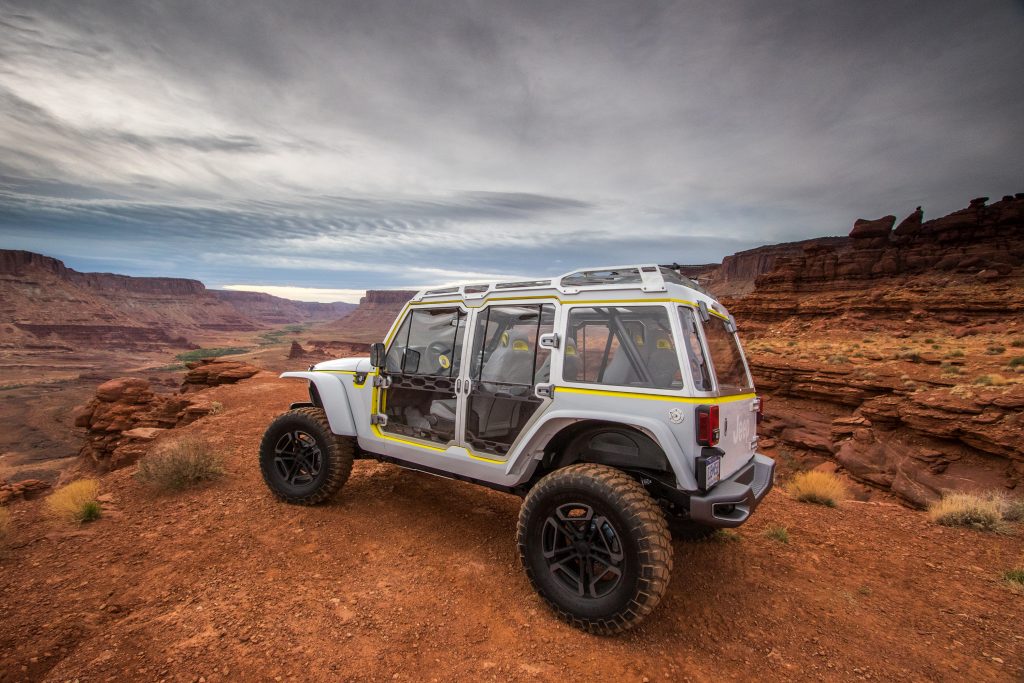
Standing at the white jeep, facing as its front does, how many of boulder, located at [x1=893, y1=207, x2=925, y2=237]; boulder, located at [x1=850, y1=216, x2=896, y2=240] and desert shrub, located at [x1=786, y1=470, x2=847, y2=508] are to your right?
3

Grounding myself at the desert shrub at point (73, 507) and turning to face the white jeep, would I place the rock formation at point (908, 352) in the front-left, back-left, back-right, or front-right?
front-left

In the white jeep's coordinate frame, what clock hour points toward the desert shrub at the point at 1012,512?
The desert shrub is roughly at 4 o'clock from the white jeep.

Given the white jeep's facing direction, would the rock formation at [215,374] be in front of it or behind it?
in front

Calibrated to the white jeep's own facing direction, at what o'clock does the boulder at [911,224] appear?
The boulder is roughly at 3 o'clock from the white jeep.

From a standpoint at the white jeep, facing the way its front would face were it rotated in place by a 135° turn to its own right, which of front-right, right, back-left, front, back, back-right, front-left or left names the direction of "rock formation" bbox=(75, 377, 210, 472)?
back-left

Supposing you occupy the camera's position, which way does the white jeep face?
facing away from the viewer and to the left of the viewer

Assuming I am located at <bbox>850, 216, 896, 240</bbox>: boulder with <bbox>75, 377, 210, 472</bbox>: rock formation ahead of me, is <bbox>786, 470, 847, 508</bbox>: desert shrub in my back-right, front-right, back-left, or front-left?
front-left

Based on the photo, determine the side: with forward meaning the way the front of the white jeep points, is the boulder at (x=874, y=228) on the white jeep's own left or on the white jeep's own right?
on the white jeep's own right

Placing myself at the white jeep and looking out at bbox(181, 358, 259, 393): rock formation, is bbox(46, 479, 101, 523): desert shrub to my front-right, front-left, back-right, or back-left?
front-left

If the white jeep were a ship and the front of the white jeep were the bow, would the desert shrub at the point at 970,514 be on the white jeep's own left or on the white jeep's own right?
on the white jeep's own right
